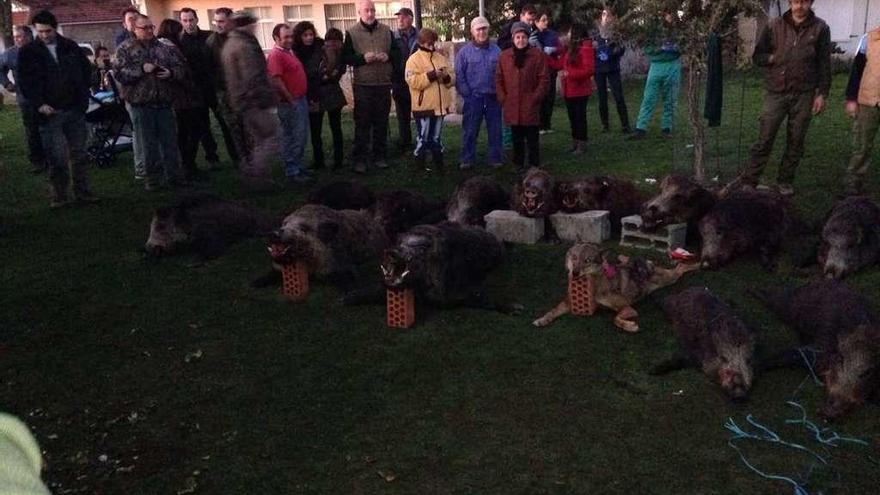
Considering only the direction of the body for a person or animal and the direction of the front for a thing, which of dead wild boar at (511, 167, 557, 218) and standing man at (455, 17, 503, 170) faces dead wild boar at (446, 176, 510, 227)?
the standing man

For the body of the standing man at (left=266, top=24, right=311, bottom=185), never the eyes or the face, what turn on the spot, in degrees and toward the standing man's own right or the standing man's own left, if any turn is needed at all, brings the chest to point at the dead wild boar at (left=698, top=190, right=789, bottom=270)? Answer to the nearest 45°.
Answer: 0° — they already face it

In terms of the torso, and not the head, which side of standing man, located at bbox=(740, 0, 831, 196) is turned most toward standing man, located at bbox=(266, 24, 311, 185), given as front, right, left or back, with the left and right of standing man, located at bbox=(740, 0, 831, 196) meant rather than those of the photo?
right

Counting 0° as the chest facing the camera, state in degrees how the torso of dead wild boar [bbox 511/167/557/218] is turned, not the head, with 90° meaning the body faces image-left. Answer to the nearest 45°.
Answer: approximately 0°

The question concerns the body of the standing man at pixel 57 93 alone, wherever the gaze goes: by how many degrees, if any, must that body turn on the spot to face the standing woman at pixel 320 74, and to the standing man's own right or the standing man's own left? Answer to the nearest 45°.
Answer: approximately 90° to the standing man's own left

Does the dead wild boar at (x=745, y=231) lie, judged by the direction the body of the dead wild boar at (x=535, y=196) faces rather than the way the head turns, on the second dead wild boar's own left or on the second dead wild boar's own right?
on the second dead wild boar's own left
